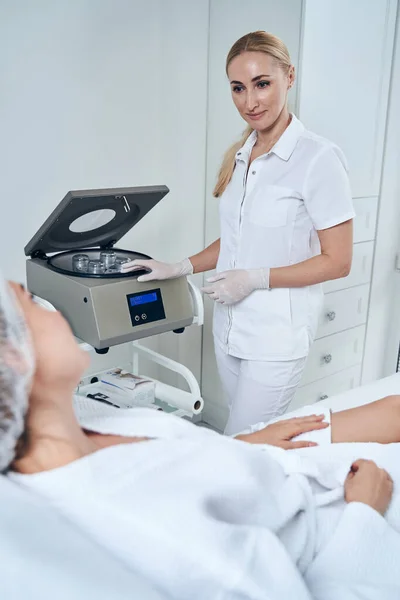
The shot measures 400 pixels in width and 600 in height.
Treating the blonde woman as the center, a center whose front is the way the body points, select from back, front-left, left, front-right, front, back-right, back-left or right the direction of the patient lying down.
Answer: front-left

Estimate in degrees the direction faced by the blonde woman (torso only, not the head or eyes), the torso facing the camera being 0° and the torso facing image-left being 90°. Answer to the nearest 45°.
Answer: approximately 45°

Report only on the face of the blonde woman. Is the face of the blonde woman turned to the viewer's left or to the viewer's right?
to the viewer's left
